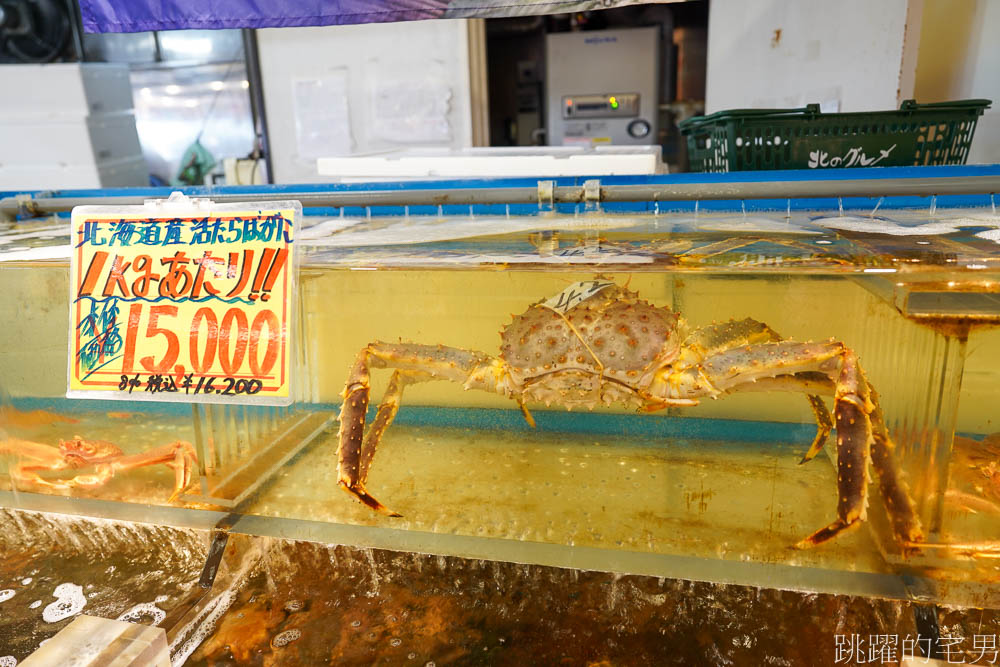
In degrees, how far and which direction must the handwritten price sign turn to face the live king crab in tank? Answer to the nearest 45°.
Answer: approximately 90° to its left

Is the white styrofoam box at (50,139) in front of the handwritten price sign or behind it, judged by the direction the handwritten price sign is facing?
behind

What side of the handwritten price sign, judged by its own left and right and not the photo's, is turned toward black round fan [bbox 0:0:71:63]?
back

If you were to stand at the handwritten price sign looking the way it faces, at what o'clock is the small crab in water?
The small crab in water is roughly at 5 o'clock from the handwritten price sign.

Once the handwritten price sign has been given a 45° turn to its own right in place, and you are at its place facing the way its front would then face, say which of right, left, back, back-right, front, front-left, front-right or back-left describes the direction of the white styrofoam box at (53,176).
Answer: back-right

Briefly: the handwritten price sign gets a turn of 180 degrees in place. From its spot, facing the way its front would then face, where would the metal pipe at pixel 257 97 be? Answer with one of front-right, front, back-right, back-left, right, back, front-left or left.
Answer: front

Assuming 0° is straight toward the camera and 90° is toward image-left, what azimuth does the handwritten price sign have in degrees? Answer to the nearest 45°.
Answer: approximately 0°
